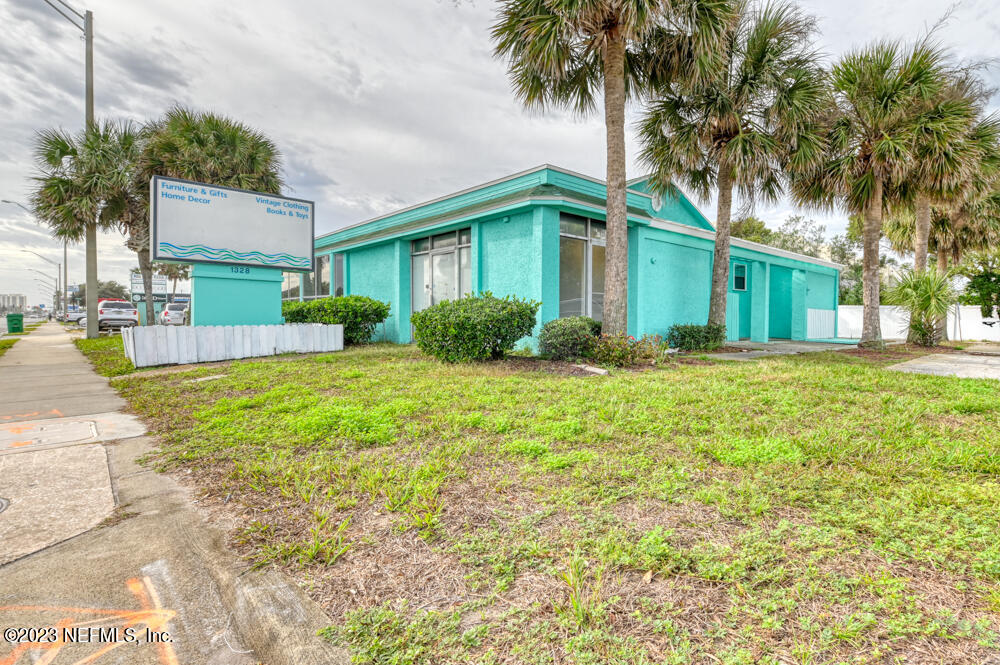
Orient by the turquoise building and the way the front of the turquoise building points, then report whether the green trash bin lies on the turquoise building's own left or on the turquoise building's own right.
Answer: on the turquoise building's own right

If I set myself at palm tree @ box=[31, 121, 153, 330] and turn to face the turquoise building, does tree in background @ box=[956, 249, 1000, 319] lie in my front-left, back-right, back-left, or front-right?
front-left

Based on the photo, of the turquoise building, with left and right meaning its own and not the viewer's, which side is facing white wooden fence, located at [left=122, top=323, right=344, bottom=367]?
front

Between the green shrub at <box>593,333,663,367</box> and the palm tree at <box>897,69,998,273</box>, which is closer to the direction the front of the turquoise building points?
the green shrub

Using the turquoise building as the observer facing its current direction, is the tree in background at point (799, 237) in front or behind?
behind

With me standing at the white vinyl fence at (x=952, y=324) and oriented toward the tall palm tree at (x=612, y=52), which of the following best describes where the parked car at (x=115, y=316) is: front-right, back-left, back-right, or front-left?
front-right

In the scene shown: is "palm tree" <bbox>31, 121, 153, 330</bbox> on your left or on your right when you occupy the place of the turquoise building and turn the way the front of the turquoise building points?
on your right

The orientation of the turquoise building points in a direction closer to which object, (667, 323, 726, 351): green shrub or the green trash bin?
the green trash bin

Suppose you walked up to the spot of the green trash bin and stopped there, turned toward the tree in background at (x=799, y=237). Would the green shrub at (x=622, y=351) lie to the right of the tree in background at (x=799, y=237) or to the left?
right

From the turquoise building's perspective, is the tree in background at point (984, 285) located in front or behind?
behind

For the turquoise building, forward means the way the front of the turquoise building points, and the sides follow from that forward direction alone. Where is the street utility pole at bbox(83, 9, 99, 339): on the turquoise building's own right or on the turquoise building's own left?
on the turquoise building's own right

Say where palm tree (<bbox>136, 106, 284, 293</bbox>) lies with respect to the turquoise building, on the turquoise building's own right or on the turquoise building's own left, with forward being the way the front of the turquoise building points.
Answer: on the turquoise building's own right

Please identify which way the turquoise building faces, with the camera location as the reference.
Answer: facing the viewer and to the left of the viewer

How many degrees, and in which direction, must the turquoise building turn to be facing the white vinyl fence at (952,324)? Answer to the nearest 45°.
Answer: approximately 180°

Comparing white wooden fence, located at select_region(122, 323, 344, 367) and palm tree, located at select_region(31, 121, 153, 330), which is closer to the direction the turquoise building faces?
the white wooden fence

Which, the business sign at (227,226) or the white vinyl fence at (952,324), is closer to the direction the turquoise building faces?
the business sign

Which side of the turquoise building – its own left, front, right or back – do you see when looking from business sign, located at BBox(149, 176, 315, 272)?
front
